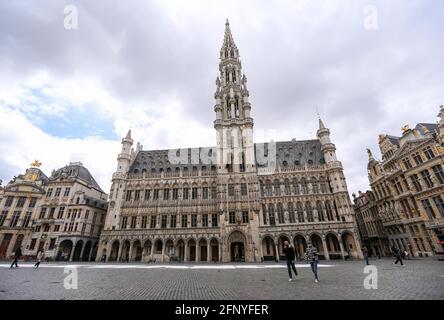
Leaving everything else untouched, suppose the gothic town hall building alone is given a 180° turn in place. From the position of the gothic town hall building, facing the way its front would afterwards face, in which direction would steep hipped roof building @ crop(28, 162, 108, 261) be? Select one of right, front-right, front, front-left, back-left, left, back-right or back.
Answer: left

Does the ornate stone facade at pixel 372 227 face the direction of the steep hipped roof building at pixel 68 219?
yes

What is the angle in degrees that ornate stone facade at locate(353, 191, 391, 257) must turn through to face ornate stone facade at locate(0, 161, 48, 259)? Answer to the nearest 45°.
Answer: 0° — it already faces it

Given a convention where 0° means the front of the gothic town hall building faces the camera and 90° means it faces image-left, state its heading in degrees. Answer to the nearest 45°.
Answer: approximately 0°

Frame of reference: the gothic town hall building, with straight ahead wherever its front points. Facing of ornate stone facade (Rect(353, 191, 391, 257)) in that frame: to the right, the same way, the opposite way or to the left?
to the right

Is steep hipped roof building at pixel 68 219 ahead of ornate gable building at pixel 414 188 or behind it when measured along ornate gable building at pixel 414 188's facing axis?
ahead

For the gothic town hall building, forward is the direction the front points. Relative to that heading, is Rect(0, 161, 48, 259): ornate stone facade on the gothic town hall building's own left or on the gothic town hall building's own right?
on the gothic town hall building's own right

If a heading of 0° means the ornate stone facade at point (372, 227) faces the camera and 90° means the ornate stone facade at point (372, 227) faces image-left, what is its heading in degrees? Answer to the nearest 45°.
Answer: approximately 45°

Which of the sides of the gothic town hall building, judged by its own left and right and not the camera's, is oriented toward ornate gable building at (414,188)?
left

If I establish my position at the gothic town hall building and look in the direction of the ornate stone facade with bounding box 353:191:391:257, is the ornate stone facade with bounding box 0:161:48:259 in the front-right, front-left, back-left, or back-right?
back-left

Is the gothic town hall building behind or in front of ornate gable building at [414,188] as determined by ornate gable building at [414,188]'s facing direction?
in front
